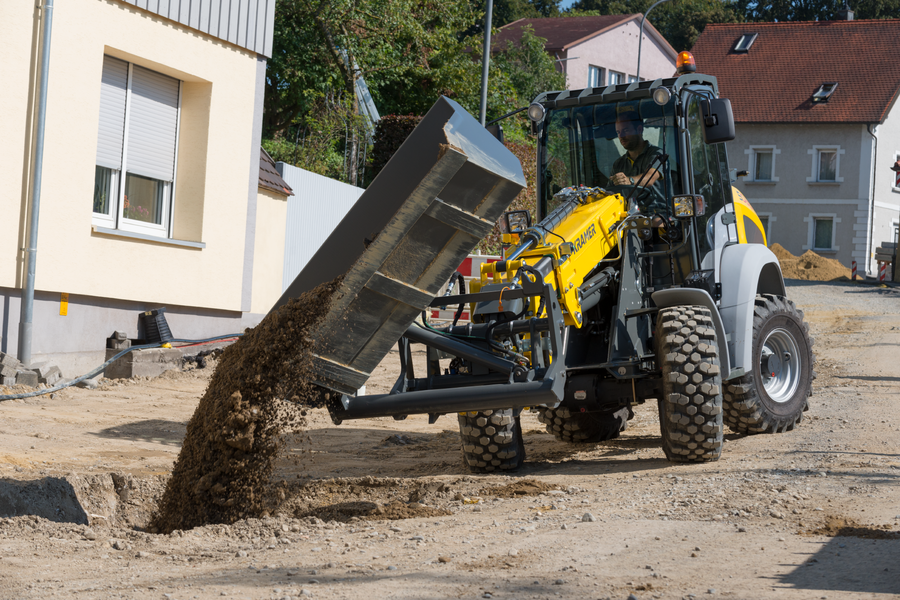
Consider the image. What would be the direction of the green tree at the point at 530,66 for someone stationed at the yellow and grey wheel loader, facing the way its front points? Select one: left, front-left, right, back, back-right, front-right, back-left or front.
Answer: back-right

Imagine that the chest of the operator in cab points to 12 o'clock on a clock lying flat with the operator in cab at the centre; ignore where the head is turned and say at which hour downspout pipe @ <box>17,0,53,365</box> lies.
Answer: The downspout pipe is roughly at 2 o'clock from the operator in cab.

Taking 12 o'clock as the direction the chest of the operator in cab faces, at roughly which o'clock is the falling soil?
The falling soil is roughly at 12 o'clock from the operator in cab.

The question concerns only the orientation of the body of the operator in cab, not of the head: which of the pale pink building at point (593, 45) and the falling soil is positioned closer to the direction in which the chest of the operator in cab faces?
the falling soil

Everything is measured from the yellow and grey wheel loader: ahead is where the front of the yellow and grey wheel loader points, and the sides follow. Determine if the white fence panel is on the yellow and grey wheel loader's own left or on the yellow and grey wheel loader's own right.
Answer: on the yellow and grey wheel loader's own right

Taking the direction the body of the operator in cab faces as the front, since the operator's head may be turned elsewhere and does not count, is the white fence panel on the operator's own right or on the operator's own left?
on the operator's own right

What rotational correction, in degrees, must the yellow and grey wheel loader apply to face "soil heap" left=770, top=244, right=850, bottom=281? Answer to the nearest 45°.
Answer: approximately 135° to its right

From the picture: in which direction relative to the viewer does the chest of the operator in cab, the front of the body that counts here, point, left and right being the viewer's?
facing the viewer and to the left of the viewer

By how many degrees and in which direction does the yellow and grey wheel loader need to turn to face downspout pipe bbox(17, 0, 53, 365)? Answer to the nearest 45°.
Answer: approximately 90° to its right

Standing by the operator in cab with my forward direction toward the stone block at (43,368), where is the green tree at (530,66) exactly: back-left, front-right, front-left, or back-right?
front-right

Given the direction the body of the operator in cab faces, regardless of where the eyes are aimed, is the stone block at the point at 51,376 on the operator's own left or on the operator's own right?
on the operator's own right

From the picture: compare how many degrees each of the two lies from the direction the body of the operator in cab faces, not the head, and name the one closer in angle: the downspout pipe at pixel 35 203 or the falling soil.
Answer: the falling soil

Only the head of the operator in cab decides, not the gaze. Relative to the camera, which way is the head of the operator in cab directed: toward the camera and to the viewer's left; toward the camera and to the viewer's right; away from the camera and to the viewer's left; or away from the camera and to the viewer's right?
toward the camera and to the viewer's left

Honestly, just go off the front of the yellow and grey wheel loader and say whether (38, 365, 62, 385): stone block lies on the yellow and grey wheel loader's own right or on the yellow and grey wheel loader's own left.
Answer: on the yellow and grey wheel loader's own right

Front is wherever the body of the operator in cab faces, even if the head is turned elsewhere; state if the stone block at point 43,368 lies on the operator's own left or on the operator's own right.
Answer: on the operator's own right

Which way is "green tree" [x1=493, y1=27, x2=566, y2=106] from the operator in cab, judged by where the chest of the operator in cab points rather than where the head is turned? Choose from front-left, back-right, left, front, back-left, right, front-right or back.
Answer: back-right
